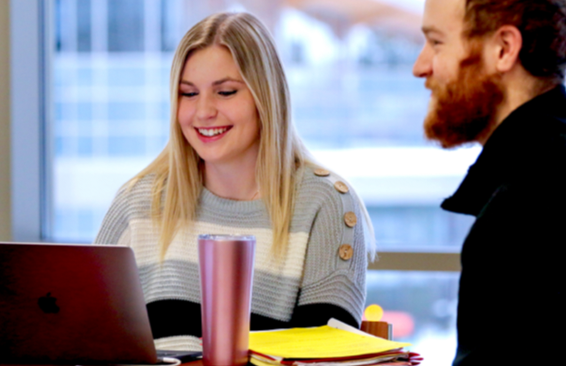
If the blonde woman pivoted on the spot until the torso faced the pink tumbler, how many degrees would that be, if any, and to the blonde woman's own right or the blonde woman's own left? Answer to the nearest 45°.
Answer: approximately 45° to the blonde woman's own left

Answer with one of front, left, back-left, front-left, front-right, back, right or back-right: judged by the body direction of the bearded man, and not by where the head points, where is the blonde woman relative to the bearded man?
front-right

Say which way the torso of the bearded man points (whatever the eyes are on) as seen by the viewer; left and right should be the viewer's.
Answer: facing to the left of the viewer

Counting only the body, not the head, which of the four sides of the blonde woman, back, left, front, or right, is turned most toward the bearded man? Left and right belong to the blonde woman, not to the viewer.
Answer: left

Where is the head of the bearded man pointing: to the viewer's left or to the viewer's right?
to the viewer's left

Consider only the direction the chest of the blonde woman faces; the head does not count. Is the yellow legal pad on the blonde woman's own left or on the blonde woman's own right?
on the blonde woman's own left
